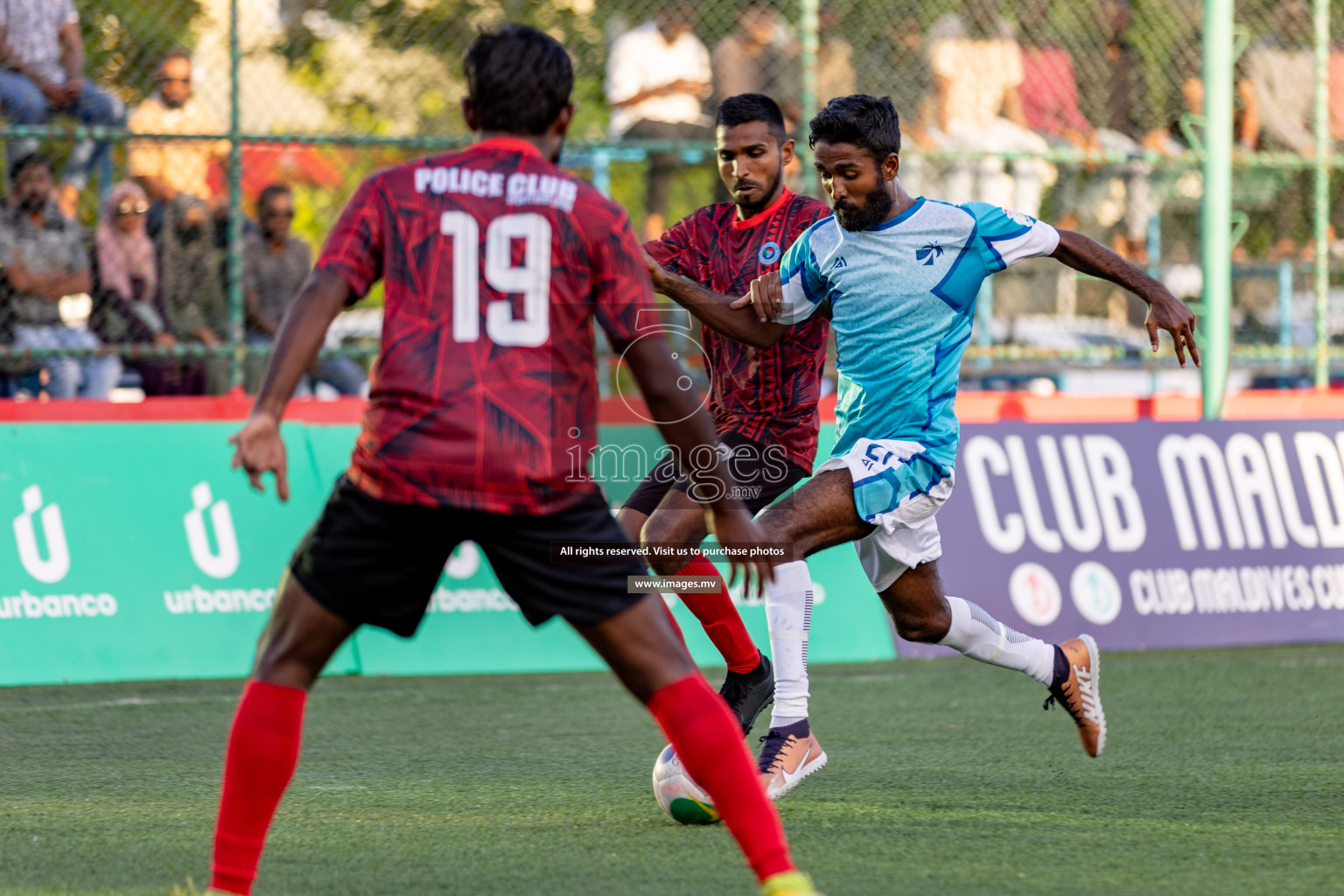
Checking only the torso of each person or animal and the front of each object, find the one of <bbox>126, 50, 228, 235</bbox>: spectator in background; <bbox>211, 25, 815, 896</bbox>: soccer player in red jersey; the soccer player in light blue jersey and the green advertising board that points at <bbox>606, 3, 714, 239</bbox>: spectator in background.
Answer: the soccer player in red jersey

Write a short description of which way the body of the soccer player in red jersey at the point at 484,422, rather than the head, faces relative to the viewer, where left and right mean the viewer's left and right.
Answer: facing away from the viewer

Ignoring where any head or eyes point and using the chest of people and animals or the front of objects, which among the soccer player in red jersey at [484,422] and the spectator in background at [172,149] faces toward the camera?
the spectator in background

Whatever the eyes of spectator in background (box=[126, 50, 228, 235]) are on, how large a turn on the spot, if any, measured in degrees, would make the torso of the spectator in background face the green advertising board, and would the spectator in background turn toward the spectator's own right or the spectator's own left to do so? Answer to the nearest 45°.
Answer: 0° — they already face it

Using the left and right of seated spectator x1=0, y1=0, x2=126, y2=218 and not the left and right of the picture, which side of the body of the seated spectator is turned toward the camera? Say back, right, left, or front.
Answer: front

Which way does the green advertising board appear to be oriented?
toward the camera

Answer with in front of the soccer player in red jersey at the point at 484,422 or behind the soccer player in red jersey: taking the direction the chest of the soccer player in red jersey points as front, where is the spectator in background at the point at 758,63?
in front

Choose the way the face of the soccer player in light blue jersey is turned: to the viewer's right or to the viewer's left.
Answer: to the viewer's left

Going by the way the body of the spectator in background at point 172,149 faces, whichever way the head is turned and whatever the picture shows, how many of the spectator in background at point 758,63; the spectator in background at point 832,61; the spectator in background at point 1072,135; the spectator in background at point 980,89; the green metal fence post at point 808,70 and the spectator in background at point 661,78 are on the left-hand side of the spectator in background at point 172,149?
6

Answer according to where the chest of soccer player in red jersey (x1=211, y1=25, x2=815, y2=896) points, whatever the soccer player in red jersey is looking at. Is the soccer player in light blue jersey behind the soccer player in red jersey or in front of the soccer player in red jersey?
in front

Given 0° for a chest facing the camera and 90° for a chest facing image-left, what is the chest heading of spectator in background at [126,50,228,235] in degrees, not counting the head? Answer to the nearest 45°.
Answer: approximately 0°

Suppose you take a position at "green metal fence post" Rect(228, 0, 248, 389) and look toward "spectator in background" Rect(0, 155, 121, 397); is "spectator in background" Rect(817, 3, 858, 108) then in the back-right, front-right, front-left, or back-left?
back-right
